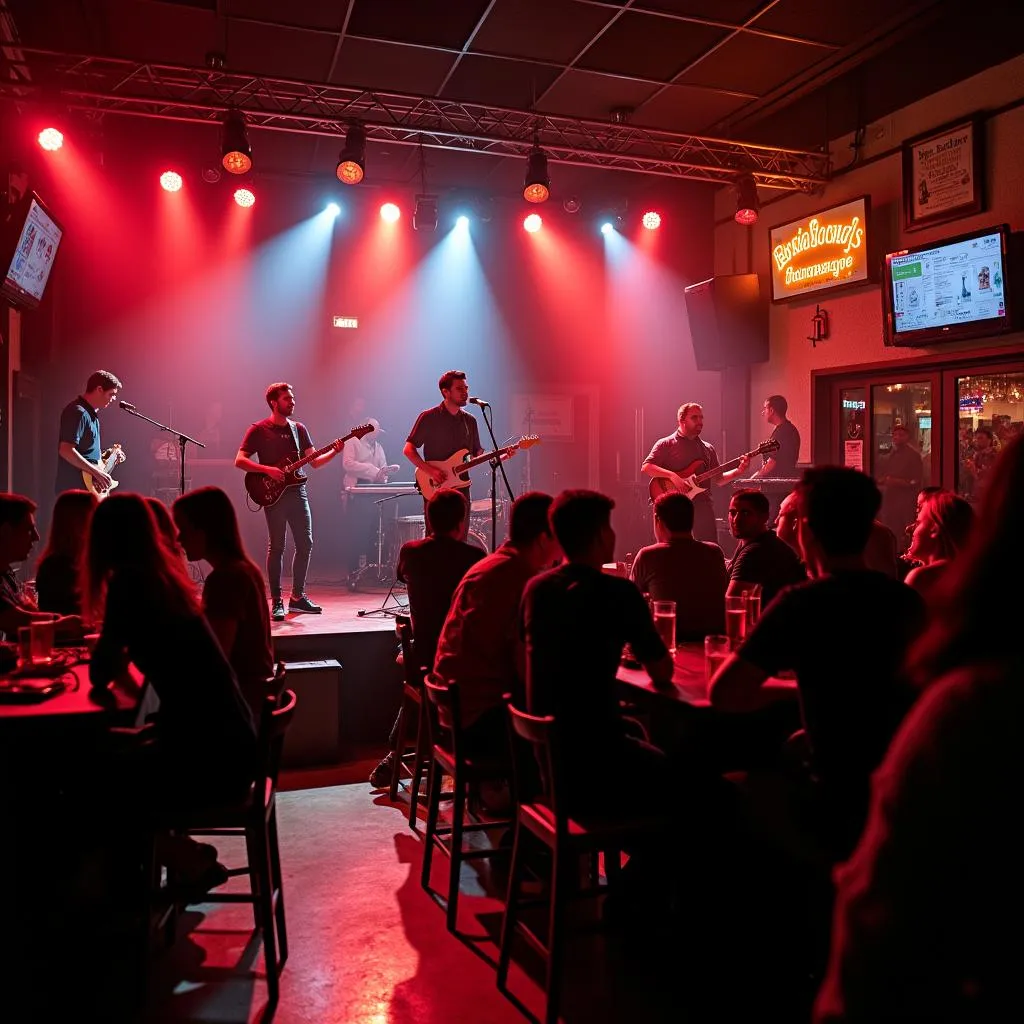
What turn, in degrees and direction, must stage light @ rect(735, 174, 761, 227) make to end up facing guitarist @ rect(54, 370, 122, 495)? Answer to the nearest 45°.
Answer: approximately 45° to its right

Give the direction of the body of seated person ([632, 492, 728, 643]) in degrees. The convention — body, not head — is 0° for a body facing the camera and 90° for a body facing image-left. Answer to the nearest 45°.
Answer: approximately 180°

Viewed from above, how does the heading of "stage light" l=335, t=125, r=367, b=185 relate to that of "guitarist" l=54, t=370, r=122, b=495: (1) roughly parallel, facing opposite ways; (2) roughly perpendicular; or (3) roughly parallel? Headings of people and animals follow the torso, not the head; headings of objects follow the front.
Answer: roughly perpendicular

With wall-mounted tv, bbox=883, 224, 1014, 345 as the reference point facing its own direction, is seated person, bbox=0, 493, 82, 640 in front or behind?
in front

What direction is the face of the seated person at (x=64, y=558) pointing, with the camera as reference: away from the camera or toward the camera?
away from the camera

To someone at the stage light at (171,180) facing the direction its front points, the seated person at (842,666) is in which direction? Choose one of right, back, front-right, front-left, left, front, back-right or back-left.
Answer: front

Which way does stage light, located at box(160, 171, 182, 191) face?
toward the camera

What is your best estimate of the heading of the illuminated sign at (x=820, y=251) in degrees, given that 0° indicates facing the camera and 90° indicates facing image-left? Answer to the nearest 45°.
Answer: approximately 45°

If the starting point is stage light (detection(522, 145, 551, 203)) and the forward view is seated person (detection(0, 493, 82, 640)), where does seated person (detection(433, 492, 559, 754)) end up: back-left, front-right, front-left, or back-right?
front-left

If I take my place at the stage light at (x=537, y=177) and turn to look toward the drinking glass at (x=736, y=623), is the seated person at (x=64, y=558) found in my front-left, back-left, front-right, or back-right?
front-right

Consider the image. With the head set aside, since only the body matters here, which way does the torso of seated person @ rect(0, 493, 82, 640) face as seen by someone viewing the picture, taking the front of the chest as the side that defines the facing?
to the viewer's right

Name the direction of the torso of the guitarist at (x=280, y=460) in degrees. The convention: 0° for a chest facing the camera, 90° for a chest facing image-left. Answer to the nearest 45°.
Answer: approximately 315°

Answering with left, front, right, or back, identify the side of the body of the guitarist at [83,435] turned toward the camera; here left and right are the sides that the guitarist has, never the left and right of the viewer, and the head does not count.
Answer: right

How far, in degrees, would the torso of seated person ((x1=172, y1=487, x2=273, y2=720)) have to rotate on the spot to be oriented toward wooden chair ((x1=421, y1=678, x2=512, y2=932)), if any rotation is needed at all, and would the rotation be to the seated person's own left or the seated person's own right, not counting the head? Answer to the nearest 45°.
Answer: approximately 180°

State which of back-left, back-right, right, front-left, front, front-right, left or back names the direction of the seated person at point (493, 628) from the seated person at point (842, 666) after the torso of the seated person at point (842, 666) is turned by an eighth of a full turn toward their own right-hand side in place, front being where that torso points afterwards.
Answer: front-left

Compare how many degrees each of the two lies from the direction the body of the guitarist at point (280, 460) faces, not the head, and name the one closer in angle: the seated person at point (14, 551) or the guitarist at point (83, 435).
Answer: the seated person

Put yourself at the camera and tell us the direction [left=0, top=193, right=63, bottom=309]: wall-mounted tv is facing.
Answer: facing the viewer and to the right of the viewer

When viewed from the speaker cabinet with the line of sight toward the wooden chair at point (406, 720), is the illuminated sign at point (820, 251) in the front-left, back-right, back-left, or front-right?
front-left
